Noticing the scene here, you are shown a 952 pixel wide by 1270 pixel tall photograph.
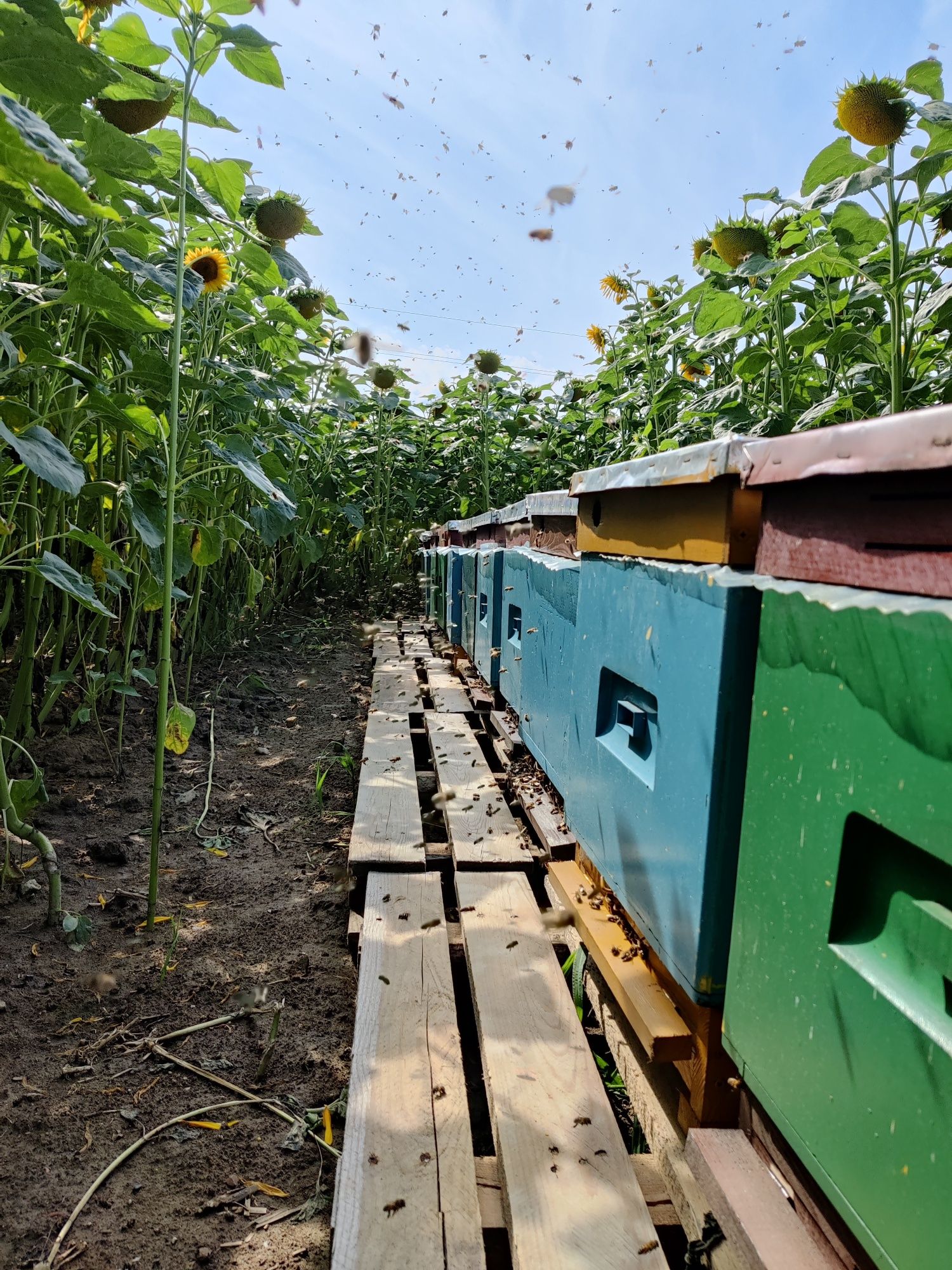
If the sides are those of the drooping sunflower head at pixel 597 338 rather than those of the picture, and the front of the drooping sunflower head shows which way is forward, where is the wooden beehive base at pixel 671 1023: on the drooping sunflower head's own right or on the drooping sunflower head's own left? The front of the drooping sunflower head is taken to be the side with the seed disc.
on the drooping sunflower head's own left

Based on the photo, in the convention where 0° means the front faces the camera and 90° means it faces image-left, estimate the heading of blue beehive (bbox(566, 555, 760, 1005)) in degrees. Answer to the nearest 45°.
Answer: approximately 45°
